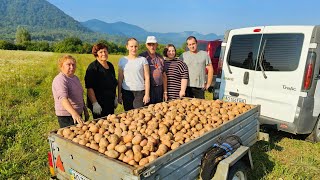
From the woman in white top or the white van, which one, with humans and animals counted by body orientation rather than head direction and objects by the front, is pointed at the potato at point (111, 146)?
the woman in white top

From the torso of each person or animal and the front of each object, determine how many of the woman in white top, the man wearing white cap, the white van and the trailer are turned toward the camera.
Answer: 2

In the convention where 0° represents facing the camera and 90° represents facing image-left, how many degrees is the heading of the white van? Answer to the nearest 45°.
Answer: approximately 225°

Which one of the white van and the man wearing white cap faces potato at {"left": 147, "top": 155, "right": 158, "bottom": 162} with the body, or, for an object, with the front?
the man wearing white cap

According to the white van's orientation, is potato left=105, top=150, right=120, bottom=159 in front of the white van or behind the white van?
behind

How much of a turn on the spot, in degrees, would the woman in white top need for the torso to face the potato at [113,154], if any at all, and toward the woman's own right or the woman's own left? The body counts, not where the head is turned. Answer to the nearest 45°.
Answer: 0° — they already face it

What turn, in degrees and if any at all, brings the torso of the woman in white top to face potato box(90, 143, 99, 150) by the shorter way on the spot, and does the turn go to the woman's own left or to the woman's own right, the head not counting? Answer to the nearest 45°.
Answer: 0° — they already face it

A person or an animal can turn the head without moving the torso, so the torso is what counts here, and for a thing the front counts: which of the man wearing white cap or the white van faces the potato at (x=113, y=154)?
the man wearing white cap

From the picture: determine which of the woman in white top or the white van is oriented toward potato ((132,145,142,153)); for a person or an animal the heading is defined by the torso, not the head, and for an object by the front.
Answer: the woman in white top

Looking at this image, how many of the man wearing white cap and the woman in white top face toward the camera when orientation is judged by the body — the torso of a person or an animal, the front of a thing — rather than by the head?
2

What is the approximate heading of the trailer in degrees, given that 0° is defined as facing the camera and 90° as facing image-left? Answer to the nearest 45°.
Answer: approximately 225°

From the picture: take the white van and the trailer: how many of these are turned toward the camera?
0

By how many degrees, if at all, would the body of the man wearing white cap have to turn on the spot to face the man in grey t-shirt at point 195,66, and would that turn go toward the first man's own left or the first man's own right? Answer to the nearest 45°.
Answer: approximately 135° to the first man's own left
